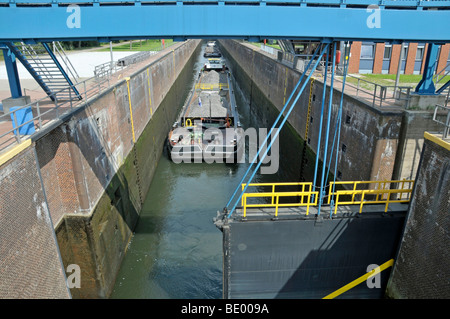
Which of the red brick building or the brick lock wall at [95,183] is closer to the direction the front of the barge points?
the brick lock wall

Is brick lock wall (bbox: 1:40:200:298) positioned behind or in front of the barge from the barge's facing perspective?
in front

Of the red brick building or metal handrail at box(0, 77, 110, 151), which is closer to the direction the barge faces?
the metal handrail

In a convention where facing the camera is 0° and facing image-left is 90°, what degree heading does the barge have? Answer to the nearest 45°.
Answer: approximately 0°

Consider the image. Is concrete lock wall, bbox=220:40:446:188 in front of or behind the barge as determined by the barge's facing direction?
in front
